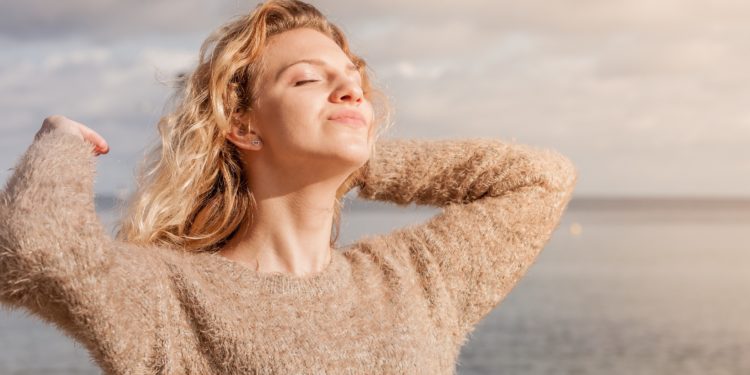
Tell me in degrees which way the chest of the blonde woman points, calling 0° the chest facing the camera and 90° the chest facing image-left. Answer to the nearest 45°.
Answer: approximately 315°

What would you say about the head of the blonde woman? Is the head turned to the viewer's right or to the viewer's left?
to the viewer's right
